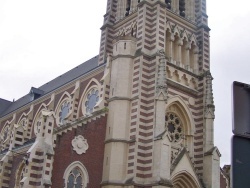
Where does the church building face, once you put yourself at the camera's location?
facing the viewer and to the right of the viewer
